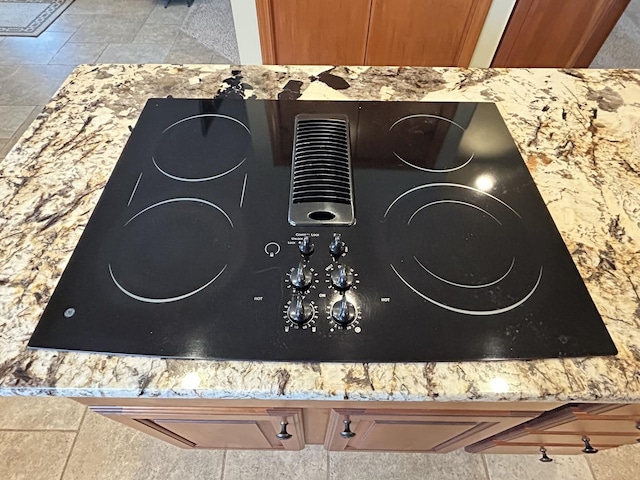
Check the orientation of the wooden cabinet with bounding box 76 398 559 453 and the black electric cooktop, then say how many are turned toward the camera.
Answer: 2

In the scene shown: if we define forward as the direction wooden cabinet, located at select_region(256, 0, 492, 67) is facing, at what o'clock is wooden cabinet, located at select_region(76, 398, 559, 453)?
wooden cabinet, located at select_region(76, 398, 559, 453) is roughly at 12 o'clock from wooden cabinet, located at select_region(256, 0, 492, 67).

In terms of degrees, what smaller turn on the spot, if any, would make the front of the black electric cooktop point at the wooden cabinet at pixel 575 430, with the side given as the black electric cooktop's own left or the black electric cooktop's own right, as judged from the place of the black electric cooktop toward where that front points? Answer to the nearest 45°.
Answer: approximately 90° to the black electric cooktop's own left

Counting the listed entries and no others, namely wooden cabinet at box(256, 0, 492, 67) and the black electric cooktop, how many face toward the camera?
2

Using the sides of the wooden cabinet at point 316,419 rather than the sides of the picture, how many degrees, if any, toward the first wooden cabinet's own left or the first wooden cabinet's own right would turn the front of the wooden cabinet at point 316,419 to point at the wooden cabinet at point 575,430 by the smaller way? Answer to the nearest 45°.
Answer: approximately 90° to the first wooden cabinet's own left
